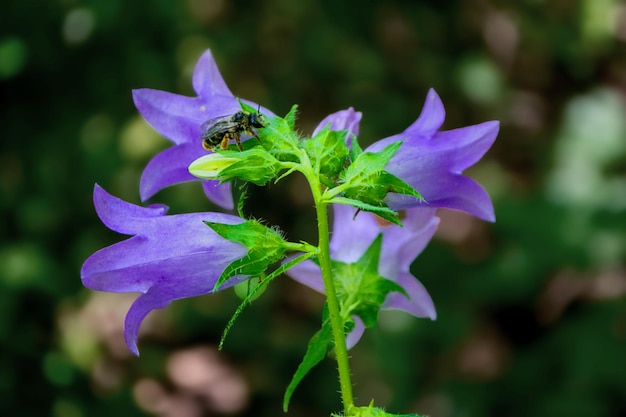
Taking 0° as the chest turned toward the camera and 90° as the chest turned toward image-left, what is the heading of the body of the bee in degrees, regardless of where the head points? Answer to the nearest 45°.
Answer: approximately 270°
